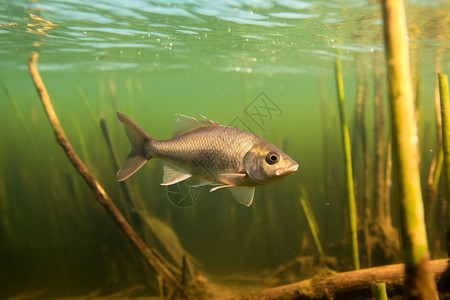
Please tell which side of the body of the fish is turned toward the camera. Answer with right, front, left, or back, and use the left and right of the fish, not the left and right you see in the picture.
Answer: right

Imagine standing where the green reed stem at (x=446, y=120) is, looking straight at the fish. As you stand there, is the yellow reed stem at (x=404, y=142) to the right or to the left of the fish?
left

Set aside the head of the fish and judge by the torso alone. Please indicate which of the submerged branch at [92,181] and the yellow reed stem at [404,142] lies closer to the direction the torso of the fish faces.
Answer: the yellow reed stem

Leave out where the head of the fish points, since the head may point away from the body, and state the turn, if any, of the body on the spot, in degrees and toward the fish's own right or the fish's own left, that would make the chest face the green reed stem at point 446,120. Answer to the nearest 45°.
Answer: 0° — it already faces it

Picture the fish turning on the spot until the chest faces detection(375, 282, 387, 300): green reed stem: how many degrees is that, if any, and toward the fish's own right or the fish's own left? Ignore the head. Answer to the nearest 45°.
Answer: approximately 45° to the fish's own right
